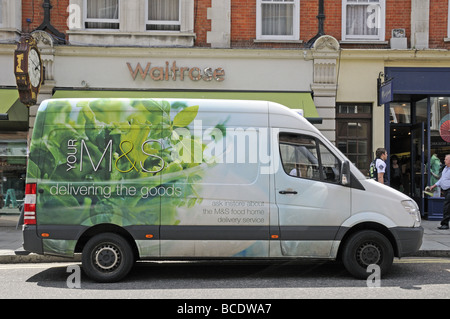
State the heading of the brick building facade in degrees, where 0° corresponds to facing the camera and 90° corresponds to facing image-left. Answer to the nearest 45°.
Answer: approximately 0°

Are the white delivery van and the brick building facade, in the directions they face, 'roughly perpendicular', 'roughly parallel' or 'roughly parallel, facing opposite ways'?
roughly perpendicular

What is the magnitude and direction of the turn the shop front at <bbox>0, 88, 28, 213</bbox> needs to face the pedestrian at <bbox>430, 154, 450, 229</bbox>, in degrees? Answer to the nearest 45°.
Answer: approximately 45° to its left

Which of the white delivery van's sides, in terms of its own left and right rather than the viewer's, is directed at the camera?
right

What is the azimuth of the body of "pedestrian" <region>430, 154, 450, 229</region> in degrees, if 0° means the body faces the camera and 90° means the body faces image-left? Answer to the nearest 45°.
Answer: approximately 90°

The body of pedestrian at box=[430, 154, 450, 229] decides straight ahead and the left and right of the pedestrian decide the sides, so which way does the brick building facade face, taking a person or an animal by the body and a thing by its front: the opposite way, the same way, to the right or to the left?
to the left
